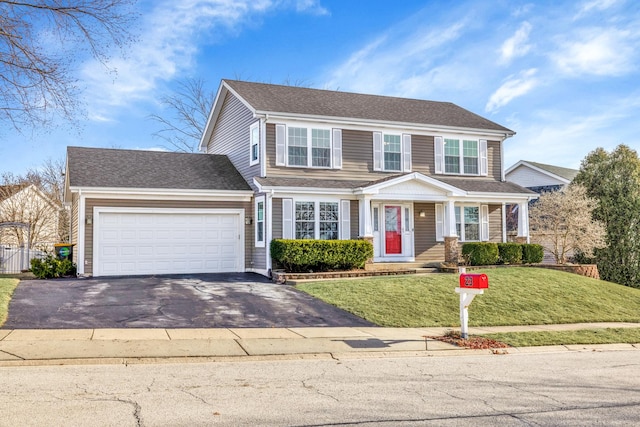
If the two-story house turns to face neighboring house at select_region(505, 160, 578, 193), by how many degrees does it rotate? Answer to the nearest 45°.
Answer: approximately 135° to its left

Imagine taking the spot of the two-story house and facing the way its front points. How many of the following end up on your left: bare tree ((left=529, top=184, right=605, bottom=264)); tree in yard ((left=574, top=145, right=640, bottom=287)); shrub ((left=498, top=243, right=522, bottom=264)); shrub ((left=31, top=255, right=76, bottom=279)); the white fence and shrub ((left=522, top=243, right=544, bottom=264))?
4

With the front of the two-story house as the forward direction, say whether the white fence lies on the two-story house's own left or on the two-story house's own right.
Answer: on the two-story house's own right

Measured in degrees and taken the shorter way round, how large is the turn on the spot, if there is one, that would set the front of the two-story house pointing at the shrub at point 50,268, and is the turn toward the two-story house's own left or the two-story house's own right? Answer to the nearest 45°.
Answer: approximately 90° to the two-story house's own right

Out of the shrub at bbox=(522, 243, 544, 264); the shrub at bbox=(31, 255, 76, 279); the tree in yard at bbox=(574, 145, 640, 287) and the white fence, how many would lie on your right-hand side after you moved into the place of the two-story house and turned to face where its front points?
2

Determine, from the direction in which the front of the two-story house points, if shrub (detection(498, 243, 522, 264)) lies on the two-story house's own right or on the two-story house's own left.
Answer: on the two-story house's own left

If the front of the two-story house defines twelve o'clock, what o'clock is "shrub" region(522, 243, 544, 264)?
The shrub is roughly at 9 o'clock from the two-story house.

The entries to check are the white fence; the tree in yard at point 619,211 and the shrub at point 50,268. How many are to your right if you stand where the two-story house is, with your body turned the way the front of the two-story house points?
2

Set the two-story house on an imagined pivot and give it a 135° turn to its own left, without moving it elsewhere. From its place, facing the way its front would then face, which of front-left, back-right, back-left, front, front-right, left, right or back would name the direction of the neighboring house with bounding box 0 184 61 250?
left

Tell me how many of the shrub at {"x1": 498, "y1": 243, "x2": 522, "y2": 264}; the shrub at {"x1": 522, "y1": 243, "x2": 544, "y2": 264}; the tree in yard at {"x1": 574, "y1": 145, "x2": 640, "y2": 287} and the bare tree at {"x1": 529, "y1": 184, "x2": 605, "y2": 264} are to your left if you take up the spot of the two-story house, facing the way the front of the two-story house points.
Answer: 4

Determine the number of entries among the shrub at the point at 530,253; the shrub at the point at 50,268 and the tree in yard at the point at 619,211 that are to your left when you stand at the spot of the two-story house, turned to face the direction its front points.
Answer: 2

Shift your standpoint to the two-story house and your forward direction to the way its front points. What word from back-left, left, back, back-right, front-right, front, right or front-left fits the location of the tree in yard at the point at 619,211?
left

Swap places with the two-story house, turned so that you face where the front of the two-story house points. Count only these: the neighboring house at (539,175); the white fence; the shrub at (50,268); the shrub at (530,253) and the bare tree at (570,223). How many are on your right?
2

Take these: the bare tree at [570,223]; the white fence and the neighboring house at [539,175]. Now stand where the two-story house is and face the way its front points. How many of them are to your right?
1

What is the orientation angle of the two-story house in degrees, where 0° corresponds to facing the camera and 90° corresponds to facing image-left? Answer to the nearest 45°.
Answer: approximately 0°
